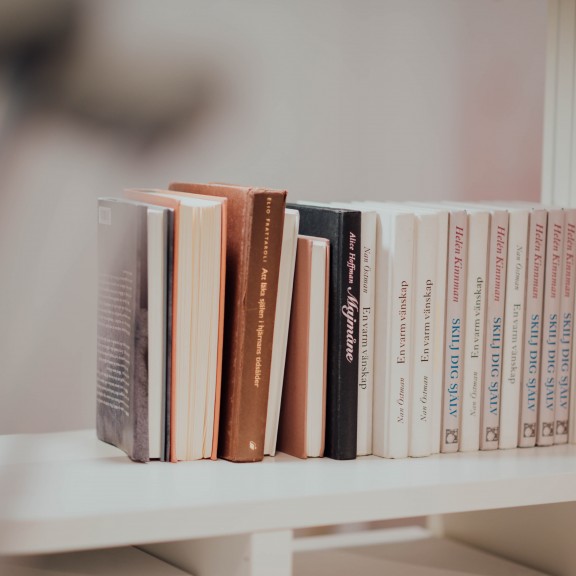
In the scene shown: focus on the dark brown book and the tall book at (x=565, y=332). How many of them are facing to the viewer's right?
2

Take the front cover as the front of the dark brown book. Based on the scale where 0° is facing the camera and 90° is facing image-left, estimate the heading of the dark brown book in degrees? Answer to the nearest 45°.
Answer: approximately 270°

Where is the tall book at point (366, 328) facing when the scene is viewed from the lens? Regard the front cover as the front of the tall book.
facing to the right of the viewer

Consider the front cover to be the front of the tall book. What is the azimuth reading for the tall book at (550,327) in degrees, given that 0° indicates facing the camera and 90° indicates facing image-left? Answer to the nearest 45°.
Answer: approximately 270°

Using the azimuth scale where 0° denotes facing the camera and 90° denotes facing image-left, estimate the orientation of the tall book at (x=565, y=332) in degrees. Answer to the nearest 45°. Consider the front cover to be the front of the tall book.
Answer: approximately 270°
